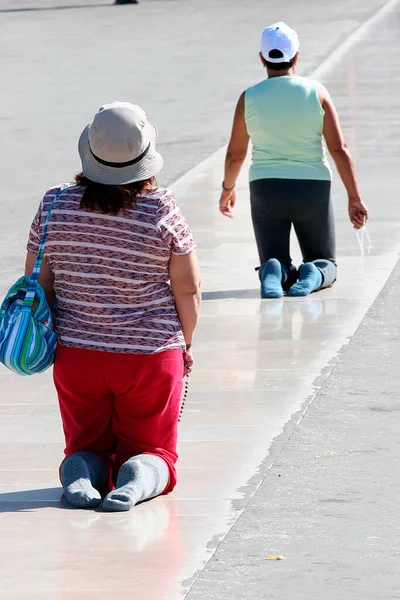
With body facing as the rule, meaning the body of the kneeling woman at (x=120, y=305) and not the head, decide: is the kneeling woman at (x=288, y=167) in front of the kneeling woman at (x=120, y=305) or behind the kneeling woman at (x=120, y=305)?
in front

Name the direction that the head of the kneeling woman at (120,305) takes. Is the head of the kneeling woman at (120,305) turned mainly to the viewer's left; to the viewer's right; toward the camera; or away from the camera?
away from the camera

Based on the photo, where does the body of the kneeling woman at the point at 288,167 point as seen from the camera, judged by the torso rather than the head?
away from the camera

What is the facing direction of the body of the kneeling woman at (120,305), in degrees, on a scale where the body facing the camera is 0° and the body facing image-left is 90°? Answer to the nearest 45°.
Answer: approximately 180°

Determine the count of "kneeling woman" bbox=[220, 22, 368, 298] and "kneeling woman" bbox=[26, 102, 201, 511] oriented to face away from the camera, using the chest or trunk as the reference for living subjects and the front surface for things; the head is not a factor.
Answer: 2

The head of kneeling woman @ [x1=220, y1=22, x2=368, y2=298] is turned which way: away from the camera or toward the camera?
away from the camera

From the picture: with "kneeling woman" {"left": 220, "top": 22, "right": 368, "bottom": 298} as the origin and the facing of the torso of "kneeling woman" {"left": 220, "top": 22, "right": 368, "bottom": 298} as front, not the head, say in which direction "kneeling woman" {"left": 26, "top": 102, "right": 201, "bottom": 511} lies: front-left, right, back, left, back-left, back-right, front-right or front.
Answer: back
